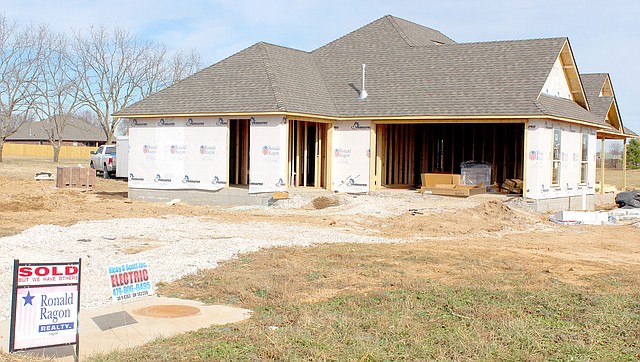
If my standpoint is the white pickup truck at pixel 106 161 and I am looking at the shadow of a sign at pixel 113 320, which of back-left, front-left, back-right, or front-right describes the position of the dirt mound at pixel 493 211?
front-left

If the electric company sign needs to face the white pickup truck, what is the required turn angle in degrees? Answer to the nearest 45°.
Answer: approximately 180°

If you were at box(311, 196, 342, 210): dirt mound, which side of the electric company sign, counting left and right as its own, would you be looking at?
back

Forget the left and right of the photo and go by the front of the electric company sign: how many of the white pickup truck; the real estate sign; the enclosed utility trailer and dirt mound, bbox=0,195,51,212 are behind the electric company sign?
3

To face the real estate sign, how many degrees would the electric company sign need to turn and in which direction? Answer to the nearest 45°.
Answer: approximately 45° to its right

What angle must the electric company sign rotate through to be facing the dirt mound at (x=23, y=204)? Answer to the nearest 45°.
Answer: approximately 180°

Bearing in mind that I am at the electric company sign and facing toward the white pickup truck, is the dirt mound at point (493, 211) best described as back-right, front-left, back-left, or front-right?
front-right

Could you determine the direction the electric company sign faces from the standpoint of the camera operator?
facing the viewer

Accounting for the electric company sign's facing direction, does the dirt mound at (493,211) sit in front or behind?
behind

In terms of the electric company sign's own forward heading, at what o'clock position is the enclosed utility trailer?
The enclosed utility trailer is roughly at 6 o'clock from the electric company sign.

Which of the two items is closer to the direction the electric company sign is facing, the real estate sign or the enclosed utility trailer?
the real estate sign
